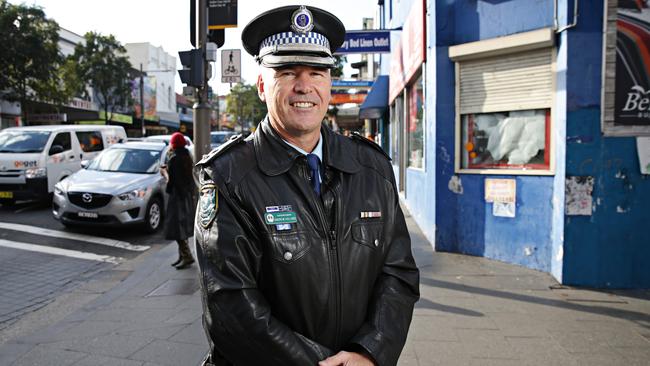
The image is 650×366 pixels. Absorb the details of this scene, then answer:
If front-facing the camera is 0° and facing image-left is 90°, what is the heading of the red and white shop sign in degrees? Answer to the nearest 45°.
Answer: approximately 45°

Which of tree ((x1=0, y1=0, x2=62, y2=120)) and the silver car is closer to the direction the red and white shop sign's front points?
the silver car
